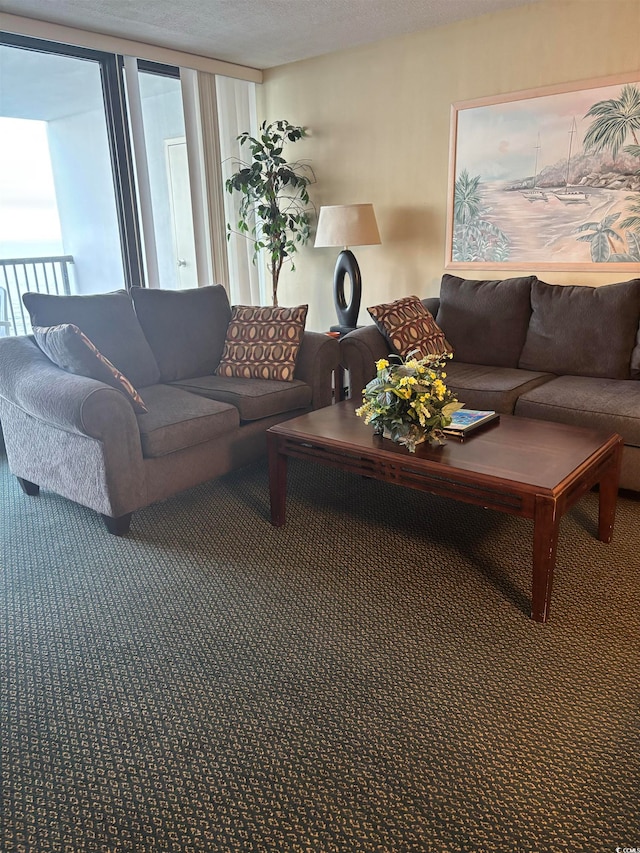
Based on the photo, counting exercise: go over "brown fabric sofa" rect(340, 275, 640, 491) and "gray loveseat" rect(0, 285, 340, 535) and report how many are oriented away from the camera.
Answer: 0

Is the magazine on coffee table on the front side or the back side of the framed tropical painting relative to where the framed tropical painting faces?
on the front side

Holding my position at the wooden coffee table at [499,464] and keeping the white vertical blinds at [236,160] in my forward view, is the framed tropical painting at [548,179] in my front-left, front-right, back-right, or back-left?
front-right

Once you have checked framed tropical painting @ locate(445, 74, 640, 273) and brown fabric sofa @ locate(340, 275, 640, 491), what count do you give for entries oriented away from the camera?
0

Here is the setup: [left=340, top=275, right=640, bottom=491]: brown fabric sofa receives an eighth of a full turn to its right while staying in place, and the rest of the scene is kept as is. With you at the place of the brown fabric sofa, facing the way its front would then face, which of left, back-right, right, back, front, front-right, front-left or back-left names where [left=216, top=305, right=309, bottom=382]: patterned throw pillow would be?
front

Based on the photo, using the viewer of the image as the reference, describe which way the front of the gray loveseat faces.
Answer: facing the viewer and to the right of the viewer

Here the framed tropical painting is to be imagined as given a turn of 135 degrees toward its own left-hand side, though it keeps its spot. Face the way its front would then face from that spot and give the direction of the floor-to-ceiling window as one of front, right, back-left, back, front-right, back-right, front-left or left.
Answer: back

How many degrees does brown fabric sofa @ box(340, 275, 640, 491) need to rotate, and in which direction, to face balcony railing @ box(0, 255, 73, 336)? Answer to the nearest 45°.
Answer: approximately 45° to its right

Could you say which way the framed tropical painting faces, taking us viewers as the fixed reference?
facing the viewer and to the left of the viewer

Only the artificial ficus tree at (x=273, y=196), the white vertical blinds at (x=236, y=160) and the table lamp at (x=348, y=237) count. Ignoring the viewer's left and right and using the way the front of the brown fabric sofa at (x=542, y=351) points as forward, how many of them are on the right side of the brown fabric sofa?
3

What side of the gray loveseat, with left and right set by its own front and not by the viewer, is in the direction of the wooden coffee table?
front

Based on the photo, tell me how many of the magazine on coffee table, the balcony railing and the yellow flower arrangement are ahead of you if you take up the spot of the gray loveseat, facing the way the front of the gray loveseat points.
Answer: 2

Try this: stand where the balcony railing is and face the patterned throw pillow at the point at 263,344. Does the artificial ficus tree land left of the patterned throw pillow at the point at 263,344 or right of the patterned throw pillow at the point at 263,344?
left

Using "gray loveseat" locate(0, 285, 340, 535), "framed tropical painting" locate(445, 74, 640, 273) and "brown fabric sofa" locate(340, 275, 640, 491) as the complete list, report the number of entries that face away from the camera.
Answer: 0

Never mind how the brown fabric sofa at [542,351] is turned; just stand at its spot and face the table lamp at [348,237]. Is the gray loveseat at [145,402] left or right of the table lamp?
left

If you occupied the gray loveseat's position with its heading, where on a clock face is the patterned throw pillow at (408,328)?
The patterned throw pillow is roughly at 10 o'clock from the gray loveseat.
